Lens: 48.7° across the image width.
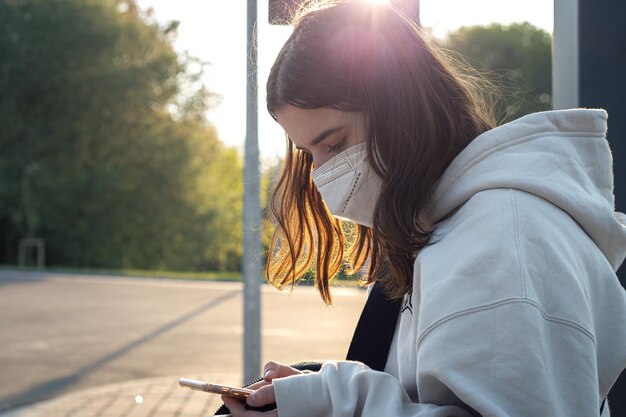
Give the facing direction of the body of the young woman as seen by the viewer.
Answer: to the viewer's left

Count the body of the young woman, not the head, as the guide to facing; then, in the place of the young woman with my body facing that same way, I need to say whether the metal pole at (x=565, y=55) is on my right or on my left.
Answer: on my right

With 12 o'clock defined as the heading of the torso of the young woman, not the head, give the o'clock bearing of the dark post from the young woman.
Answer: The dark post is roughly at 4 o'clock from the young woman.

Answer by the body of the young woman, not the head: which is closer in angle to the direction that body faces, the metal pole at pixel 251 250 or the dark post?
the metal pole

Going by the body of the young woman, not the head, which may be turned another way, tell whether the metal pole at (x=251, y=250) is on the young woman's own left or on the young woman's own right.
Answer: on the young woman's own right

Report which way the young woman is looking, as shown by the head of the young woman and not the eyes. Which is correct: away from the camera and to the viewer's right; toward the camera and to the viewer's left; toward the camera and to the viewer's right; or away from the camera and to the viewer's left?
toward the camera and to the viewer's left

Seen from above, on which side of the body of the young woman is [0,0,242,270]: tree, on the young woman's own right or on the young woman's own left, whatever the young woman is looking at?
on the young woman's own right

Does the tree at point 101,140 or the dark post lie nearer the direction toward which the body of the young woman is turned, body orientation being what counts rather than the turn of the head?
the tree
